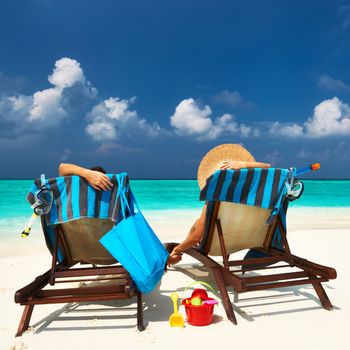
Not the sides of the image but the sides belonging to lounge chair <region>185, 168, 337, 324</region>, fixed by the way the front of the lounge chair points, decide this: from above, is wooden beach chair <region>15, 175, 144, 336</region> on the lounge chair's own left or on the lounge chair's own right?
on the lounge chair's own left

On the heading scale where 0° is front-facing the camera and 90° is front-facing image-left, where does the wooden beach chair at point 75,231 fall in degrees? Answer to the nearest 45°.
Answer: approximately 180°

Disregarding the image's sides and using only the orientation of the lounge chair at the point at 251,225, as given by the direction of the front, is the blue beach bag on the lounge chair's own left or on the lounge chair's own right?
on the lounge chair's own left

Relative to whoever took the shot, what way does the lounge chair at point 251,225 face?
facing away from the viewer and to the left of the viewer

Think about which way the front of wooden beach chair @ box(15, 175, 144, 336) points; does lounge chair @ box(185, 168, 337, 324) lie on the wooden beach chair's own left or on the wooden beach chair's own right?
on the wooden beach chair's own right
